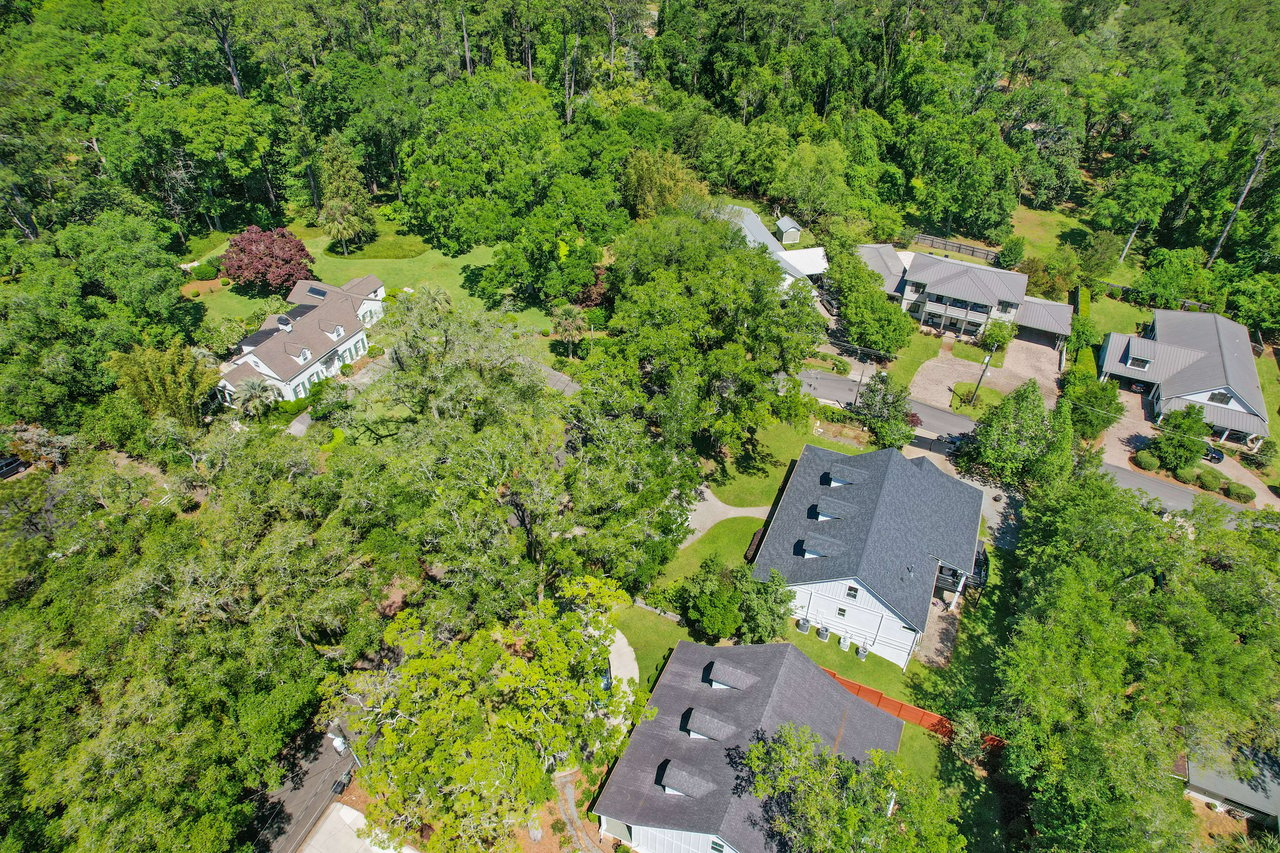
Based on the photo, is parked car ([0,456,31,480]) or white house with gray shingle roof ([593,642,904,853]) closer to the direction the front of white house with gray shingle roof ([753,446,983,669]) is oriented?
the parked car

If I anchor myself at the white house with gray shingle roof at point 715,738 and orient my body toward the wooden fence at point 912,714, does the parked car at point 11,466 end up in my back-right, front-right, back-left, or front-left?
back-left

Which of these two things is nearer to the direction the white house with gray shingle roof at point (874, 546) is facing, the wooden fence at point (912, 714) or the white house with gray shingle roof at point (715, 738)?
the white house with gray shingle roof

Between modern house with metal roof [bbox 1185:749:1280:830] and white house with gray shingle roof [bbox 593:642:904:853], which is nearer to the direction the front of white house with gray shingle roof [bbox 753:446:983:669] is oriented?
the white house with gray shingle roof

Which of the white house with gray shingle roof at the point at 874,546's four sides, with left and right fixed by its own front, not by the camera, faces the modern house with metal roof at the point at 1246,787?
back

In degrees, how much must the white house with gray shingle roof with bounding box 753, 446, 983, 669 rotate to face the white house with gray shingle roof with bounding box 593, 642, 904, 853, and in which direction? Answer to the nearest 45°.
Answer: approximately 90° to its left

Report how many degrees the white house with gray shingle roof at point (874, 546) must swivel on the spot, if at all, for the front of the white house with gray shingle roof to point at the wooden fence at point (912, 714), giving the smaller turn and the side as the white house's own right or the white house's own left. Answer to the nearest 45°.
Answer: approximately 135° to the white house's own left

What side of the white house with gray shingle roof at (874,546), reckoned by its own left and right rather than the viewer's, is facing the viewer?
left

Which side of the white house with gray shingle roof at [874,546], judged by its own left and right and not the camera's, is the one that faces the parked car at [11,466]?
front
